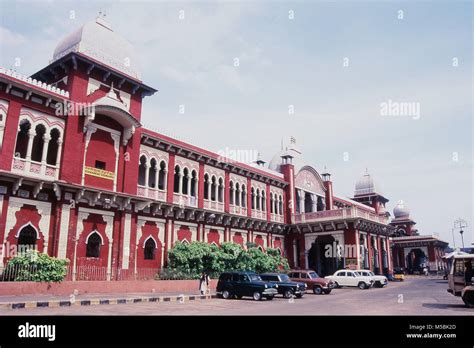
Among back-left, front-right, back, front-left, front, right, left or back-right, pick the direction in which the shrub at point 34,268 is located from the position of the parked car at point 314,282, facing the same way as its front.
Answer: right

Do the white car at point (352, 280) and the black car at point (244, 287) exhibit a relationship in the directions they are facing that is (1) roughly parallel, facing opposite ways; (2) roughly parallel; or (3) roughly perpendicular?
roughly parallel

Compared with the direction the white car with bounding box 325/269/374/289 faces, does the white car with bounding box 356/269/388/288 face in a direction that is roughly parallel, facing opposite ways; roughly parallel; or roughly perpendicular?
roughly parallel

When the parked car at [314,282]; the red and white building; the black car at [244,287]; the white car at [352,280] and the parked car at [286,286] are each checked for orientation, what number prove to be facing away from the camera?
0

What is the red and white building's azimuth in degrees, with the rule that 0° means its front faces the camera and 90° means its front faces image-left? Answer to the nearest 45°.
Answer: approximately 315°
